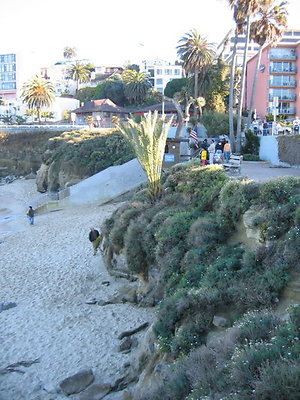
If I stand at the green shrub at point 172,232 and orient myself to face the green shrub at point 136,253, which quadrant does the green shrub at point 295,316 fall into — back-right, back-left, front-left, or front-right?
back-left

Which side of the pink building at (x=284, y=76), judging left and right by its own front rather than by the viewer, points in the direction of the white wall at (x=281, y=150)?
front

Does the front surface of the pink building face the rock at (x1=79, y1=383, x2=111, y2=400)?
yes

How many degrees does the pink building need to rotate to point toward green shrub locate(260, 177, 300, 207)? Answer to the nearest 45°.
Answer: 0° — it already faces it

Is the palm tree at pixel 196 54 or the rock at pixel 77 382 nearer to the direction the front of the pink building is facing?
the rock

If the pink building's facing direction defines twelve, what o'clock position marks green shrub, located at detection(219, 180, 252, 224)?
The green shrub is roughly at 12 o'clock from the pink building.

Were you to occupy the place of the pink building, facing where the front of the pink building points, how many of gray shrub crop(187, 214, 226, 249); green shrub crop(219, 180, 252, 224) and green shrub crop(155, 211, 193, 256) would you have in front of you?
3

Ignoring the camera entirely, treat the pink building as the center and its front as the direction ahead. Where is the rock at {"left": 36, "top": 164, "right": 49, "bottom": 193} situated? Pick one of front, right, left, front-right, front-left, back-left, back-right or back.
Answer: front-right

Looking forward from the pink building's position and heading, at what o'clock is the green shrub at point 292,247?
The green shrub is roughly at 12 o'clock from the pink building.

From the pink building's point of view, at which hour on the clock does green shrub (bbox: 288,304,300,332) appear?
The green shrub is roughly at 12 o'clock from the pink building.

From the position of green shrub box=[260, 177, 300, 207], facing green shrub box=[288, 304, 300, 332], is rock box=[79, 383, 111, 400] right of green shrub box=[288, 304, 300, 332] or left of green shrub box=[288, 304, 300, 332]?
right

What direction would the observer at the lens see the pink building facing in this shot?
facing the viewer

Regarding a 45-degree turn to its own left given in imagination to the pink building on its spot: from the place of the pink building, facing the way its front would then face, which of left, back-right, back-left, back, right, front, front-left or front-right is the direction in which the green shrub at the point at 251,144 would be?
front-right

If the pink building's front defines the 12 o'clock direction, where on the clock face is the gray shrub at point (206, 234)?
The gray shrub is roughly at 12 o'clock from the pink building.
